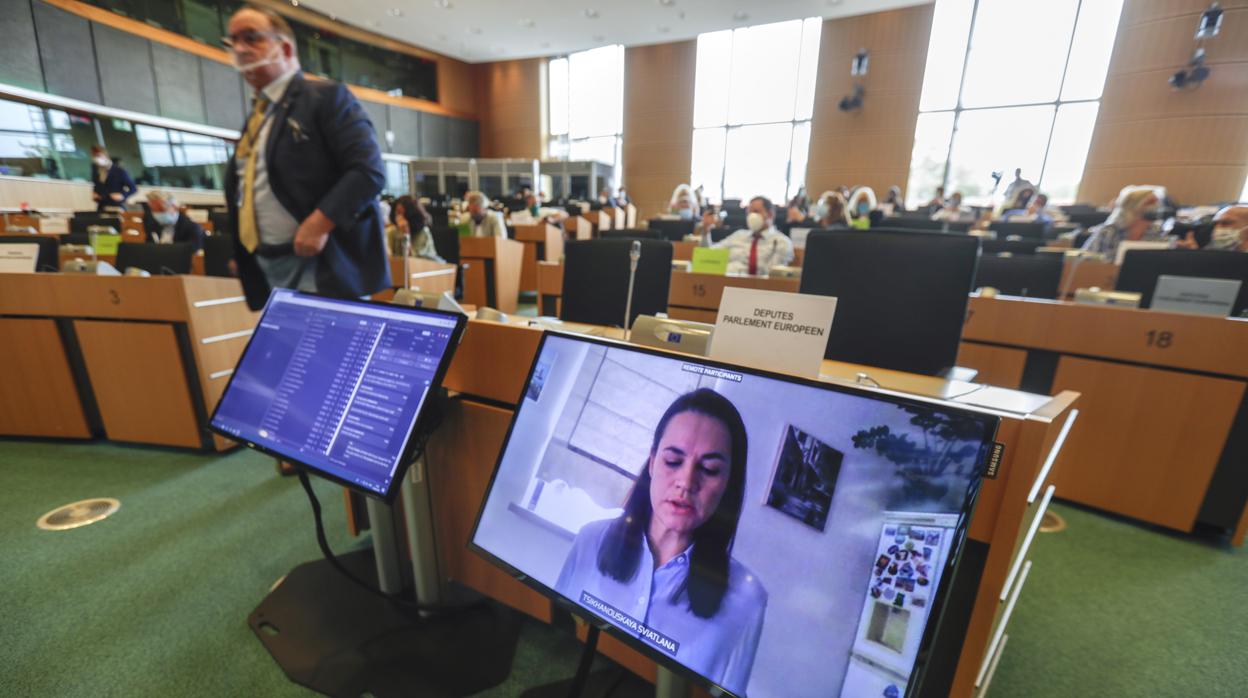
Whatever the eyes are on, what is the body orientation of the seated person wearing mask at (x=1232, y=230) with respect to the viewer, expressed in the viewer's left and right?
facing the viewer and to the left of the viewer

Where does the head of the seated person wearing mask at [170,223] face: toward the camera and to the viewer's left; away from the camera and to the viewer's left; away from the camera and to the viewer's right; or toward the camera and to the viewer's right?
toward the camera and to the viewer's right

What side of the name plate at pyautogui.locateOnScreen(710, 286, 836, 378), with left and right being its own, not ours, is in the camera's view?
front

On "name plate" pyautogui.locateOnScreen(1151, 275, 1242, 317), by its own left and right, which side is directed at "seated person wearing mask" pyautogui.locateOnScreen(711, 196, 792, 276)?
right

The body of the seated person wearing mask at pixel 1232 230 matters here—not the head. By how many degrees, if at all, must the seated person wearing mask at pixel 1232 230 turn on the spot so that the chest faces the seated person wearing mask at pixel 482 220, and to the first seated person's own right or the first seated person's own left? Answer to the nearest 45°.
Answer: approximately 45° to the first seated person's own right
